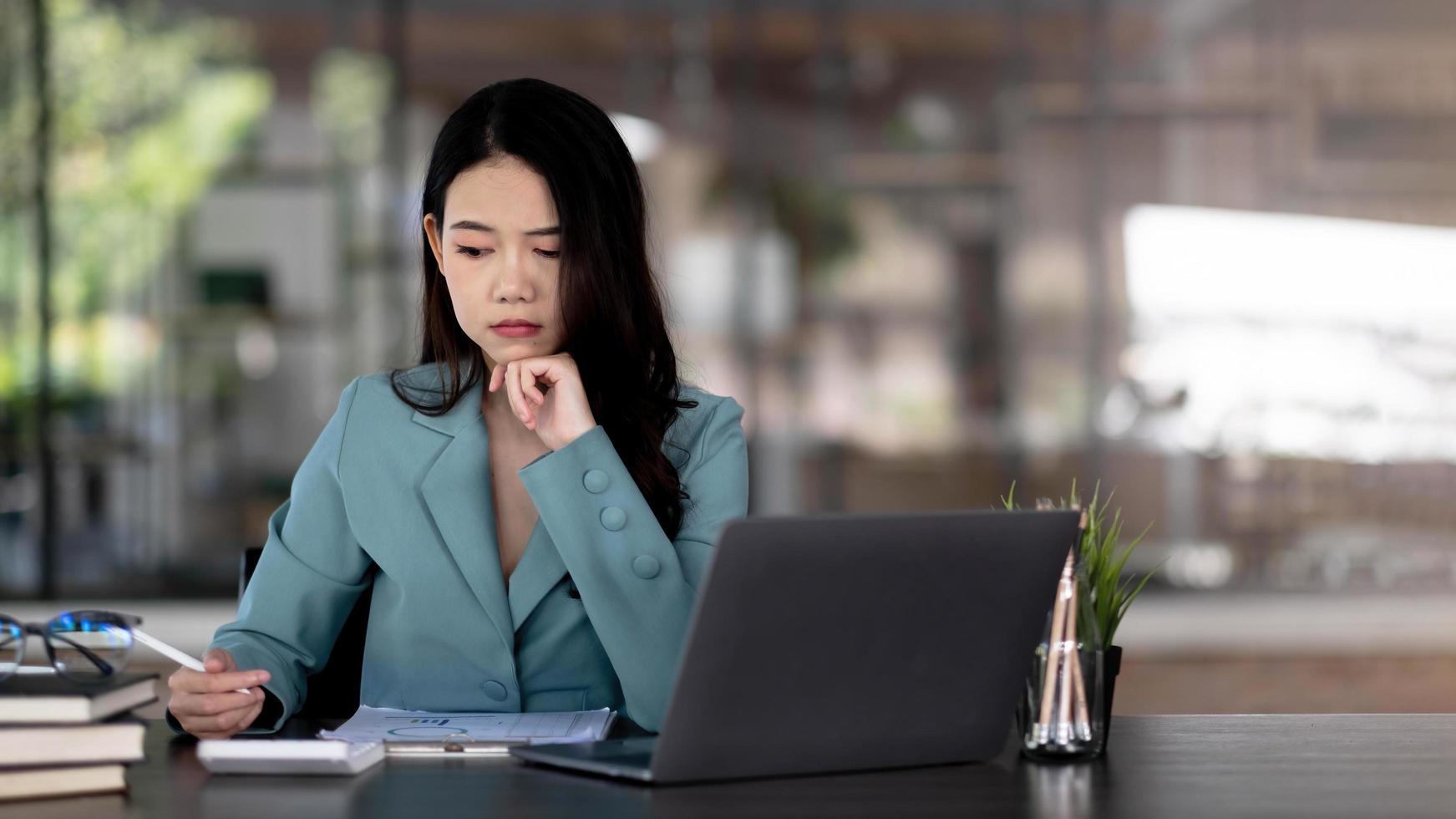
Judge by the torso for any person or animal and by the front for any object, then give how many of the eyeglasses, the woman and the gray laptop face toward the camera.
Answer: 2

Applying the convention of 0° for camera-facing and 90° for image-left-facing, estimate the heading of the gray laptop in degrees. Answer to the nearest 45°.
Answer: approximately 135°

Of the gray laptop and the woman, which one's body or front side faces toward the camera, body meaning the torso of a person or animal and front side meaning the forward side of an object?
the woman

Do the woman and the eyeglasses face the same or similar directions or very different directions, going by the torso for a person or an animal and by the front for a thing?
same or similar directions

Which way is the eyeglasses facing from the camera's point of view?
toward the camera

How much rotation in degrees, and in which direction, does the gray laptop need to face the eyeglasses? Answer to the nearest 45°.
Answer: approximately 45° to its left

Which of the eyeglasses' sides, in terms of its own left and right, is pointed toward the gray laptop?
left

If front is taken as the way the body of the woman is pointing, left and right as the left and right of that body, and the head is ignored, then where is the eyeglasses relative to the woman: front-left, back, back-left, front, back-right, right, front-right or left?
front-right

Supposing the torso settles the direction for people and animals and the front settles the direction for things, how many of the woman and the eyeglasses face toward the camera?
2

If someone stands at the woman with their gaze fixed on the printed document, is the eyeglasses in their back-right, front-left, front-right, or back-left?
front-right

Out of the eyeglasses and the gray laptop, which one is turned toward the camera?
the eyeglasses

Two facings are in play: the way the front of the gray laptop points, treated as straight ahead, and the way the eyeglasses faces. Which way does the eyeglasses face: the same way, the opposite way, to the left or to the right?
the opposite way

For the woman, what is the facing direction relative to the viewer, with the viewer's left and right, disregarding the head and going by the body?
facing the viewer

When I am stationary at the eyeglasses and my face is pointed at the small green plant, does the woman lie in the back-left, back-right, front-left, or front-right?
front-left
